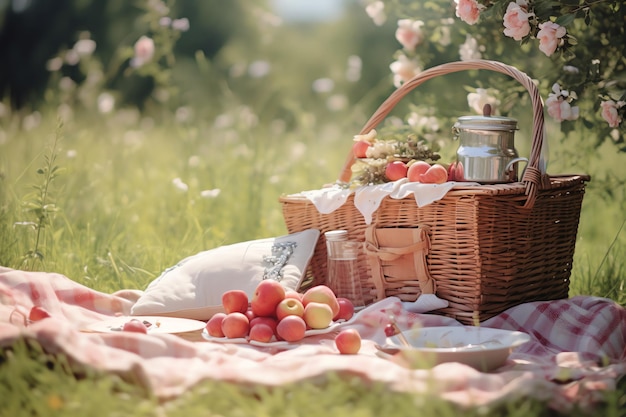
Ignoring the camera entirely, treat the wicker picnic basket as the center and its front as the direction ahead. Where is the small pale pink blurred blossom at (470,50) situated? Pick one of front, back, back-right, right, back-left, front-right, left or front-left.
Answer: back-right

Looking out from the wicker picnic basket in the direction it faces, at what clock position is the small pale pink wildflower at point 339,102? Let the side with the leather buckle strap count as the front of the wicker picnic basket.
The small pale pink wildflower is roughly at 4 o'clock from the wicker picnic basket.

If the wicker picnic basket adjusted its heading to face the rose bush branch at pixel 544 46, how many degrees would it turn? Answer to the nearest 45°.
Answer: approximately 135° to its right

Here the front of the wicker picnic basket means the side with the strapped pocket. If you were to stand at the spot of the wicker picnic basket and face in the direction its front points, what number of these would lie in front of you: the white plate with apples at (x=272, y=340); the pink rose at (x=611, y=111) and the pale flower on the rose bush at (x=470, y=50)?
1

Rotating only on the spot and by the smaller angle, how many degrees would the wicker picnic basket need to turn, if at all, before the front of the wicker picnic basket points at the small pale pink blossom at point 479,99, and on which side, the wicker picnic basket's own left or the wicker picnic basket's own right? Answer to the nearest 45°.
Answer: approximately 135° to the wicker picnic basket's own right

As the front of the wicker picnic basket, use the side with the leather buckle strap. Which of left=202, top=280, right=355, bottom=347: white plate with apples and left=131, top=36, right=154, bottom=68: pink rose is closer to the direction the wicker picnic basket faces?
the white plate with apples

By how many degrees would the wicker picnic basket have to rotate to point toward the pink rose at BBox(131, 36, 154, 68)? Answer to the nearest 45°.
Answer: approximately 90° to its right

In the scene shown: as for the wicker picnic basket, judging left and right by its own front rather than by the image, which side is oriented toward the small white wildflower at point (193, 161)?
right

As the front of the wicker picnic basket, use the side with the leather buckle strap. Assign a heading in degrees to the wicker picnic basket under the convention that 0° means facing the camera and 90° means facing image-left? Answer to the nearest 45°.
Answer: approximately 45°

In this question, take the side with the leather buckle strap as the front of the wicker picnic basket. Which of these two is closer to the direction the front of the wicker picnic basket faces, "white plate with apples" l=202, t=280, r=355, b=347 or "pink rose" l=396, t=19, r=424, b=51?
the white plate with apples
